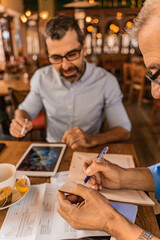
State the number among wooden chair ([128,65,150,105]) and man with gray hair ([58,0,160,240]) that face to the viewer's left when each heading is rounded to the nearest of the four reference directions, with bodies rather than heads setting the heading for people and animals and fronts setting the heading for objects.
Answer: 1

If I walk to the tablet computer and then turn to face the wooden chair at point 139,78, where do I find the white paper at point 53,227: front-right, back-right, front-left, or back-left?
back-right

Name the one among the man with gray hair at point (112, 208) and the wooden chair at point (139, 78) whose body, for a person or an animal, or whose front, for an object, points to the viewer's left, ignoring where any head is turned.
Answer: the man with gray hair

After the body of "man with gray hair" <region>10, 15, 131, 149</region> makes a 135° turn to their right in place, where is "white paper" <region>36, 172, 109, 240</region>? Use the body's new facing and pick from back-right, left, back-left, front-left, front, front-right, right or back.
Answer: back-left

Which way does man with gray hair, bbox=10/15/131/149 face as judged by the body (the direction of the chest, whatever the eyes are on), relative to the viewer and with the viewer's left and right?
facing the viewer

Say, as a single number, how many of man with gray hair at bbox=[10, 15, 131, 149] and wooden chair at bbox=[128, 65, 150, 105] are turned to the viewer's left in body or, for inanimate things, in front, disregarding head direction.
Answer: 0

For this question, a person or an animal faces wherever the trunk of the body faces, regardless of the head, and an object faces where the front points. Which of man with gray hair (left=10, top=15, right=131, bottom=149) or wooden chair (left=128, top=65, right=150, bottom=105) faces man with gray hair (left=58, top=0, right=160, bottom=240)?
man with gray hair (left=10, top=15, right=131, bottom=149)

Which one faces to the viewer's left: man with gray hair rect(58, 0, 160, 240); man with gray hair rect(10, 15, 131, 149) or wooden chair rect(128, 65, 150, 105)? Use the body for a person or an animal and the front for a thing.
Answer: man with gray hair rect(58, 0, 160, 240)

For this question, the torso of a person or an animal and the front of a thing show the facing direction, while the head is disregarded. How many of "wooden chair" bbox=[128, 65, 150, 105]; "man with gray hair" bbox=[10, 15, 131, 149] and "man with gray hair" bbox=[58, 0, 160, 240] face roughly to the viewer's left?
1

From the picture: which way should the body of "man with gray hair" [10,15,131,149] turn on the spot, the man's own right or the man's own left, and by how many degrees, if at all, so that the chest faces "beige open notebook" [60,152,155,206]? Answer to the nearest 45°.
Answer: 0° — they already face it

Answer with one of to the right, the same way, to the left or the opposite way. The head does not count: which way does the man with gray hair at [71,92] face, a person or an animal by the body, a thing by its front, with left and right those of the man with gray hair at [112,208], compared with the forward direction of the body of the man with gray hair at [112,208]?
to the left

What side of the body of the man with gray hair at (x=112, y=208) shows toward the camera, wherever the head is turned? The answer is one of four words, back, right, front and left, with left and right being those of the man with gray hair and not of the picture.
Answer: left
